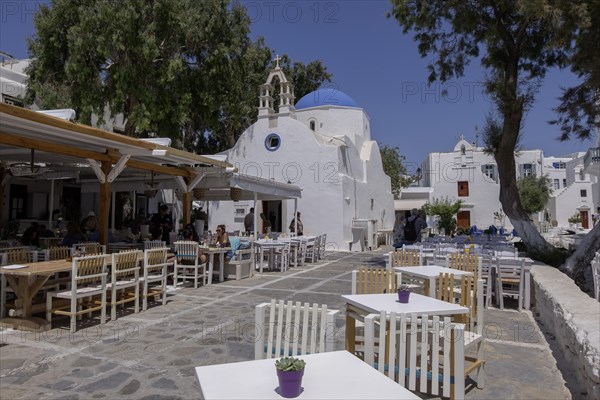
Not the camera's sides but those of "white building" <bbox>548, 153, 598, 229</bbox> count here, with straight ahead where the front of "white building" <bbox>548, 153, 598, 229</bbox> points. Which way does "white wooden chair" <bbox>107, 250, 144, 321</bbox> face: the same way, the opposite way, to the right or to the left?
to the right

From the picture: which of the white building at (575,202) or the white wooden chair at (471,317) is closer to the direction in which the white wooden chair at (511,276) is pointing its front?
the white building

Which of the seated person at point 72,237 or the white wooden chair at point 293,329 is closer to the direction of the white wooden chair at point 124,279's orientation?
the seated person

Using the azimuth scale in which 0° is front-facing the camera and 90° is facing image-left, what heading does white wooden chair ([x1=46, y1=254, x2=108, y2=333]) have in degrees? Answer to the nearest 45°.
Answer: approximately 135°

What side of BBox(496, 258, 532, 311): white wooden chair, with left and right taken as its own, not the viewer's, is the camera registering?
back

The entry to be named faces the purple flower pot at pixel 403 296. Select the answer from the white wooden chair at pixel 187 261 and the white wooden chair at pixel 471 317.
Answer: the white wooden chair at pixel 471 317

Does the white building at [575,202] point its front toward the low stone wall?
yes

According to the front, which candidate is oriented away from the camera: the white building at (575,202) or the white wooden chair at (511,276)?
the white wooden chair
